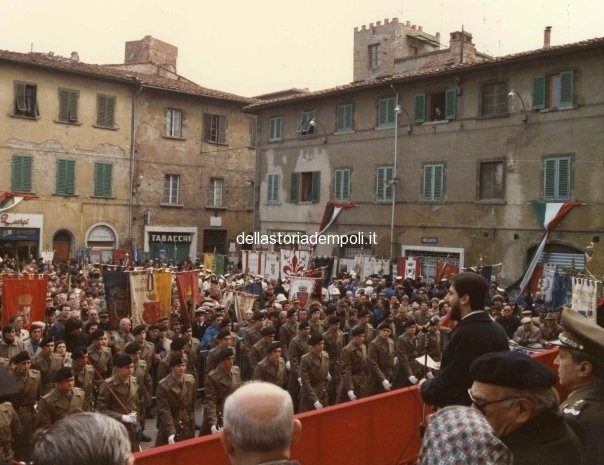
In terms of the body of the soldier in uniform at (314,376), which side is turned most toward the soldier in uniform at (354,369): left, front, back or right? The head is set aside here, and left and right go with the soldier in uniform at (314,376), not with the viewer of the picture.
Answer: left

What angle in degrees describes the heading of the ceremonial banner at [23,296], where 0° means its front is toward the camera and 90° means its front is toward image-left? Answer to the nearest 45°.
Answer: approximately 0°

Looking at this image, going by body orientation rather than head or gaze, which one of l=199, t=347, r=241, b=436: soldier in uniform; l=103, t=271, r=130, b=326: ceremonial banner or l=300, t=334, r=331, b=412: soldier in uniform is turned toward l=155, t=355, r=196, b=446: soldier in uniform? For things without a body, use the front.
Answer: the ceremonial banner

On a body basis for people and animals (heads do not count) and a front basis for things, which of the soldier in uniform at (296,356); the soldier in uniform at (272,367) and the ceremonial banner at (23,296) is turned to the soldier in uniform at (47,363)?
the ceremonial banner

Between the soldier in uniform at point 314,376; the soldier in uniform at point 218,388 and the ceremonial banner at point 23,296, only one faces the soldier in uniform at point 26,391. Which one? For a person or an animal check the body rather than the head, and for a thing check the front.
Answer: the ceremonial banner

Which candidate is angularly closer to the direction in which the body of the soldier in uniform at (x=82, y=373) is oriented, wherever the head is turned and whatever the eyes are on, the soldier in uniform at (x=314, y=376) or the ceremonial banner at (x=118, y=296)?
the soldier in uniform

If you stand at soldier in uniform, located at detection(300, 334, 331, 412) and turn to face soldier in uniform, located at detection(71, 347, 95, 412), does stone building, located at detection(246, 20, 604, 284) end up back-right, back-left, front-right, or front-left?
back-right

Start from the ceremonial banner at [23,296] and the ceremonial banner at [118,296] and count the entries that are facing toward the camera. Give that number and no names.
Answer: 2
